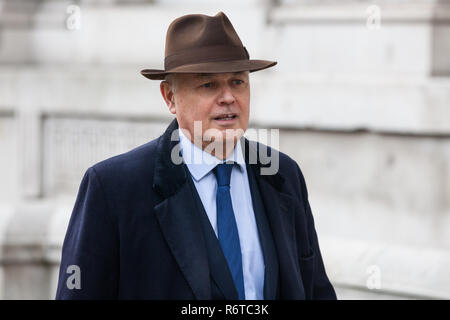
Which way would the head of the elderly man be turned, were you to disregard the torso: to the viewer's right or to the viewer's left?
to the viewer's right
